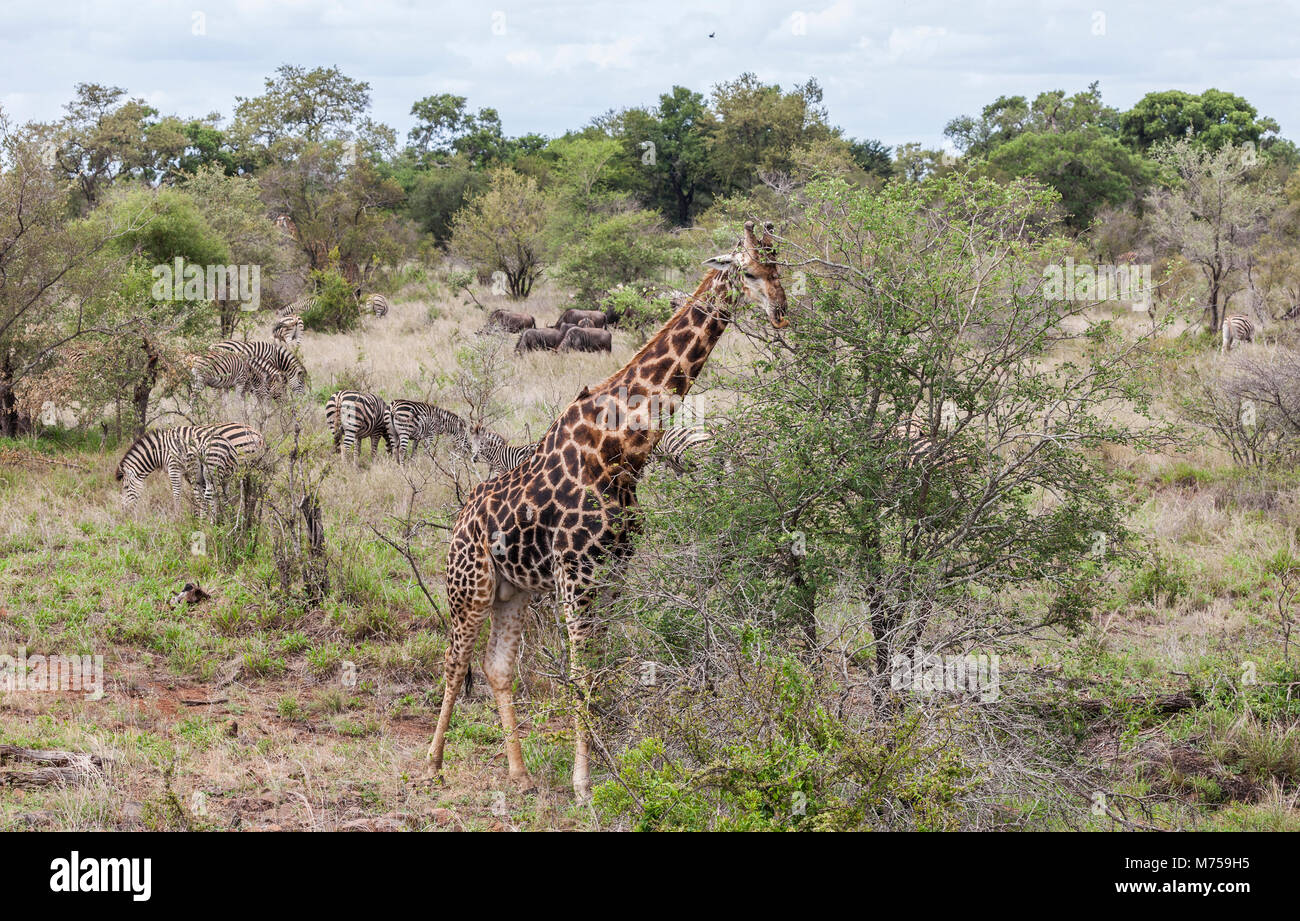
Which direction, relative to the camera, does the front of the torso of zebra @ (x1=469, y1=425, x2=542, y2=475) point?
to the viewer's left

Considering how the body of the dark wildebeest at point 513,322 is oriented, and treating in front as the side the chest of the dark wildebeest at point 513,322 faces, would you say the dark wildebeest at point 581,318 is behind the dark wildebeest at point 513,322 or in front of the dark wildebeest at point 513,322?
behind

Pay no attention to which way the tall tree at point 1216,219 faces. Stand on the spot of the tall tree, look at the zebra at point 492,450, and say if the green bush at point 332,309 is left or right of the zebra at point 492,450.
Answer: right

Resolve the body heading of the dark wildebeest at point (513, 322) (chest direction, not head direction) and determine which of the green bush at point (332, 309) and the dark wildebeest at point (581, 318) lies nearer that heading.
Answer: the green bush

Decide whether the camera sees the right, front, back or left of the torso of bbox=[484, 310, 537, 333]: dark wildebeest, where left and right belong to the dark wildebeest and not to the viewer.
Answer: left

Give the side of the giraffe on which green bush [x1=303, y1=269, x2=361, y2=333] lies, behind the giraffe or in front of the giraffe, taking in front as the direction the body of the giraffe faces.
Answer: behind

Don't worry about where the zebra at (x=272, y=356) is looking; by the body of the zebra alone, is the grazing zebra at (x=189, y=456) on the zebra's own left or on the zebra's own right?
on the zebra's own right

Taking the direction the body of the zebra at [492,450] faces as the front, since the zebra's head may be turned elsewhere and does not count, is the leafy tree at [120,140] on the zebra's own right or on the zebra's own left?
on the zebra's own right

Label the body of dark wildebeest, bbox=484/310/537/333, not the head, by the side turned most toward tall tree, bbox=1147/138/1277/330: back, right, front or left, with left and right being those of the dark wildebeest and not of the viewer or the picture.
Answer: back
